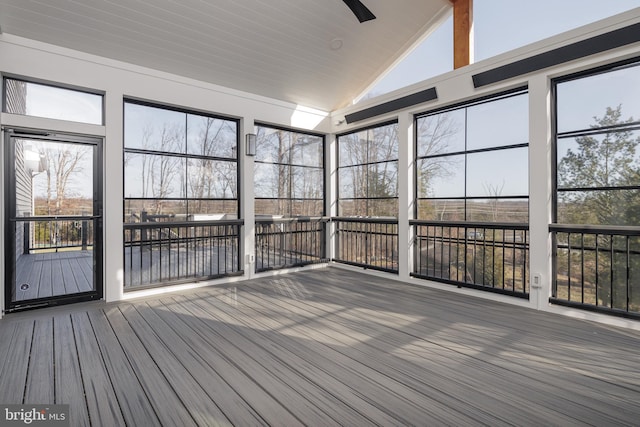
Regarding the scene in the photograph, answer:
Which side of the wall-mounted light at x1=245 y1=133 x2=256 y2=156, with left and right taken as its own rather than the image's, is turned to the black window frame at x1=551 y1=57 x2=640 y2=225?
front

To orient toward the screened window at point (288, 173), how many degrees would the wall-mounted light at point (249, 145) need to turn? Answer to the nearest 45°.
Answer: approximately 90° to its left

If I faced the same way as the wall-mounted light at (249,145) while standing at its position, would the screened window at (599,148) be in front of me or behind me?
in front

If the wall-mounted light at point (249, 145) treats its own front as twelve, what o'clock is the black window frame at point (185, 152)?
The black window frame is roughly at 4 o'clock from the wall-mounted light.

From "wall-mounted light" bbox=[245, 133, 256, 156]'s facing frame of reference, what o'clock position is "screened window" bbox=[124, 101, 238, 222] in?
The screened window is roughly at 4 o'clock from the wall-mounted light.

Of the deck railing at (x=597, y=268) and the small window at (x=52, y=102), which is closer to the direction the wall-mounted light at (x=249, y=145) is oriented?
the deck railing

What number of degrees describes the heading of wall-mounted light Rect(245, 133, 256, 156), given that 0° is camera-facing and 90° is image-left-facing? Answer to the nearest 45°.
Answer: approximately 315°

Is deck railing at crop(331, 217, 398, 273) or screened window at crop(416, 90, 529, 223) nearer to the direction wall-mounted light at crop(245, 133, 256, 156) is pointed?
the screened window
